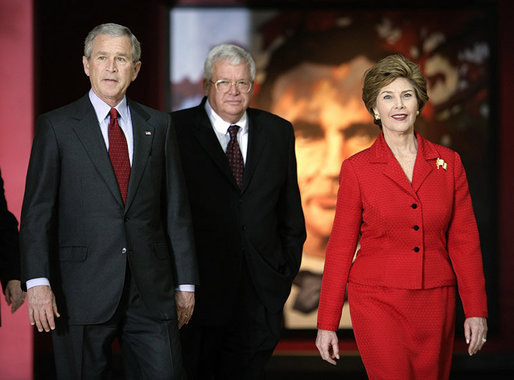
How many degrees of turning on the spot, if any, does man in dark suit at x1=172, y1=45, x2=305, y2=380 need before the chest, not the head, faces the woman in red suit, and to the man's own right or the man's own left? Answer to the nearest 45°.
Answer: approximately 45° to the man's own left

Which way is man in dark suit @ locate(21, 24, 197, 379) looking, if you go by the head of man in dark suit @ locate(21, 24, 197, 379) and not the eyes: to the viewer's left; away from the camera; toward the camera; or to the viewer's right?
toward the camera

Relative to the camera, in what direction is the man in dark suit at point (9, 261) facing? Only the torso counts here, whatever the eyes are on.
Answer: toward the camera

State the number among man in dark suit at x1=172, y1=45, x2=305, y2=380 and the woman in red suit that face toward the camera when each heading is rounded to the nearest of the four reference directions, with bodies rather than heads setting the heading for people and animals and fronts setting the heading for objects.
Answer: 2

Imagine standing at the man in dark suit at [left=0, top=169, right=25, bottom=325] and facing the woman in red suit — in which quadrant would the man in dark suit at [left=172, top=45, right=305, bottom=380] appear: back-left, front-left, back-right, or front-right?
front-left

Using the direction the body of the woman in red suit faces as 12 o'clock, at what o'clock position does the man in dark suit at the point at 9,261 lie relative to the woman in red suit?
The man in dark suit is roughly at 3 o'clock from the woman in red suit.

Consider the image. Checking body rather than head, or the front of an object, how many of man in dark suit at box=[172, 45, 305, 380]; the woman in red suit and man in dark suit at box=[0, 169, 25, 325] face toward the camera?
3

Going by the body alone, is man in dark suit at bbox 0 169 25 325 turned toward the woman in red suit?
no

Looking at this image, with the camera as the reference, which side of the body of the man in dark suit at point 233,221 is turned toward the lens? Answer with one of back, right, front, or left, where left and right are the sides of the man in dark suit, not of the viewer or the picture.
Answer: front

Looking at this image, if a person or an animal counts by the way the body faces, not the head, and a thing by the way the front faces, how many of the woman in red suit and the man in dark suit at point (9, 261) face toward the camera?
2

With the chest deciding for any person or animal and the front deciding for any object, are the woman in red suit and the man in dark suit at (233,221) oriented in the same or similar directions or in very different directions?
same or similar directions

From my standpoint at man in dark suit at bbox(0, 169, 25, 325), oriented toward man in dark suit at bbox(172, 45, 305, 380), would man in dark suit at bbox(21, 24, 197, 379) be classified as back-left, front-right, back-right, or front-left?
front-right

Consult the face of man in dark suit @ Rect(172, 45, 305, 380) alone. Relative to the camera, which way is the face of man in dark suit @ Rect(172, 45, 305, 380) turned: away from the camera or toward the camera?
toward the camera

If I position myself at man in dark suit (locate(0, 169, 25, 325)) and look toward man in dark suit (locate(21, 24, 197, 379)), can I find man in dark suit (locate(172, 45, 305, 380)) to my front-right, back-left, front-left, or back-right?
front-left

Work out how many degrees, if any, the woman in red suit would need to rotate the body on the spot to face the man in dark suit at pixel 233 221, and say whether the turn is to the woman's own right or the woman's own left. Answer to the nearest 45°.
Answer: approximately 135° to the woman's own right

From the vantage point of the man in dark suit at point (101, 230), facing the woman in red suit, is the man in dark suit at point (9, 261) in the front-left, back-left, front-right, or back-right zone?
back-left

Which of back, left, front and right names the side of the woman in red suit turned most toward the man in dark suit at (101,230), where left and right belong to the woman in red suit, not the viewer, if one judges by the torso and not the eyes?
right

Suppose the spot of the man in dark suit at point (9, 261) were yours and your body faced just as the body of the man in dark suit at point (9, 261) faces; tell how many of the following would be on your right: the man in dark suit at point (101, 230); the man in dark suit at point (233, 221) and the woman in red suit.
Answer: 0

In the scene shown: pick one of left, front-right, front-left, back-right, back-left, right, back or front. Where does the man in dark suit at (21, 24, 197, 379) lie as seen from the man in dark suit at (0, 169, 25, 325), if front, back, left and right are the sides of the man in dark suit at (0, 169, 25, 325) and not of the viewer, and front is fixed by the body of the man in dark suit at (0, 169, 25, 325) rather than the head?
front-left

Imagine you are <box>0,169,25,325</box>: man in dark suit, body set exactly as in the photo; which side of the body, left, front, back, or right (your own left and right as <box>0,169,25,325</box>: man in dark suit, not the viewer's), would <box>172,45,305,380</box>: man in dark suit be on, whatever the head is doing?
left
